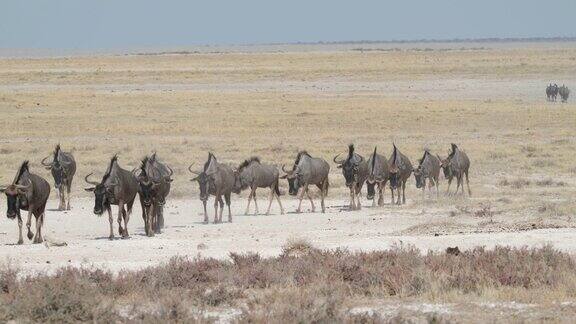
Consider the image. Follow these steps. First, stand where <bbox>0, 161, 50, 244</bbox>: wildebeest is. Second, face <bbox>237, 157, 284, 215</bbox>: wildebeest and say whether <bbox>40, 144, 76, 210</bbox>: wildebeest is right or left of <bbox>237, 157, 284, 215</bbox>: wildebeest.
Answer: left

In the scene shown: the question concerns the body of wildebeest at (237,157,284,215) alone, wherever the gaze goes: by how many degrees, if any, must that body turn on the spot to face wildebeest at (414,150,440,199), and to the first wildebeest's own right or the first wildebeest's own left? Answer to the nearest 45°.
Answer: approximately 135° to the first wildebeest's own left

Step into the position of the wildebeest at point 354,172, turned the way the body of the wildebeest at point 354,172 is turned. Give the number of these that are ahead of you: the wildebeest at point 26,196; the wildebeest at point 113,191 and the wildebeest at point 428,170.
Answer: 2

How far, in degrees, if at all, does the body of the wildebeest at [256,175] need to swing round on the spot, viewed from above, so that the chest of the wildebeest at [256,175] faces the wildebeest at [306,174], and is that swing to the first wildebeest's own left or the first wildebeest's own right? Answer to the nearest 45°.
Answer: approximately 135° to the first wildebeest's own left

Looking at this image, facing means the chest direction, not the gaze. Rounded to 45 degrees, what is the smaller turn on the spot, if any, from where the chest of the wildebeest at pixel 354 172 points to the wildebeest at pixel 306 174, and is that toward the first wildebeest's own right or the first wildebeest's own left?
approximately 45° to the first wildebeest's own right

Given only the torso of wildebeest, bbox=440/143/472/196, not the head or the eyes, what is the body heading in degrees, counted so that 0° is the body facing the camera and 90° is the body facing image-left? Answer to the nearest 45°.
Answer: approximately 45°

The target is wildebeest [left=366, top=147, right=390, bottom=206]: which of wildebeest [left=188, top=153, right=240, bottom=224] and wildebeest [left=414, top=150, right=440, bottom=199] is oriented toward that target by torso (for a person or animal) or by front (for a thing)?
wildebeest [left=414, top=150, right=440, bottom=199]

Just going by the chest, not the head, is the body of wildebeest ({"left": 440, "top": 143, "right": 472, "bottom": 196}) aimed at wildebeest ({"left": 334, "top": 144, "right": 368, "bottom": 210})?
yes

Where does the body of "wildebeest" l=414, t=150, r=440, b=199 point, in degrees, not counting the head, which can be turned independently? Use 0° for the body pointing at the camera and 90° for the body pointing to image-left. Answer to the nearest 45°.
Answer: approximately 45°
